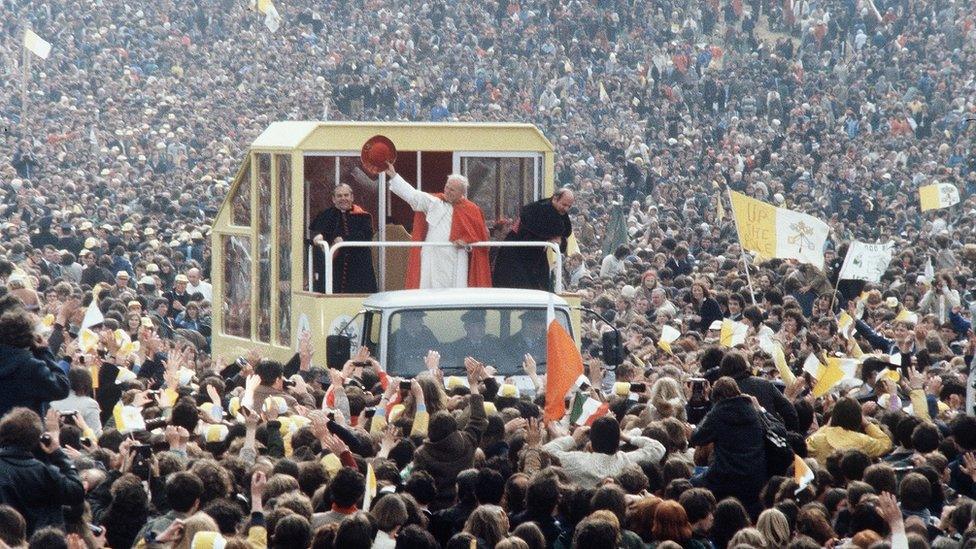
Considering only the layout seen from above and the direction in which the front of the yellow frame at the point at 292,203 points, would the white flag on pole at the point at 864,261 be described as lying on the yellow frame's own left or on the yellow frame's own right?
on the yellow frame's own left

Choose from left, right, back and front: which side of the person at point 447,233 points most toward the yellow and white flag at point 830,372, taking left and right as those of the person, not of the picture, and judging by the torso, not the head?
left

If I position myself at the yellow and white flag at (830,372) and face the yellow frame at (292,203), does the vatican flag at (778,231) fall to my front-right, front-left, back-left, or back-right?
front-right

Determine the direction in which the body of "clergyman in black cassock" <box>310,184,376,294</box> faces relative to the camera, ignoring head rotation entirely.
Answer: toward the camera

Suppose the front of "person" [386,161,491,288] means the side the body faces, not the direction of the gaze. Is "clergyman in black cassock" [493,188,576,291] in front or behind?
behind

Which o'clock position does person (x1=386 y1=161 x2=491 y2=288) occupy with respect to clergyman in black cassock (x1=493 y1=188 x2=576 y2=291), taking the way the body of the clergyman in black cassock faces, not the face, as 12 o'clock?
The person is roughly at 4 o'clock from the clergyman in black cassock.

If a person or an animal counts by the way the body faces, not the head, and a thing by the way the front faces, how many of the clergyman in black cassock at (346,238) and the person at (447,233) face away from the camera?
0

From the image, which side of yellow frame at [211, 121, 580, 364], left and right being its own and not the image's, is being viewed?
front
